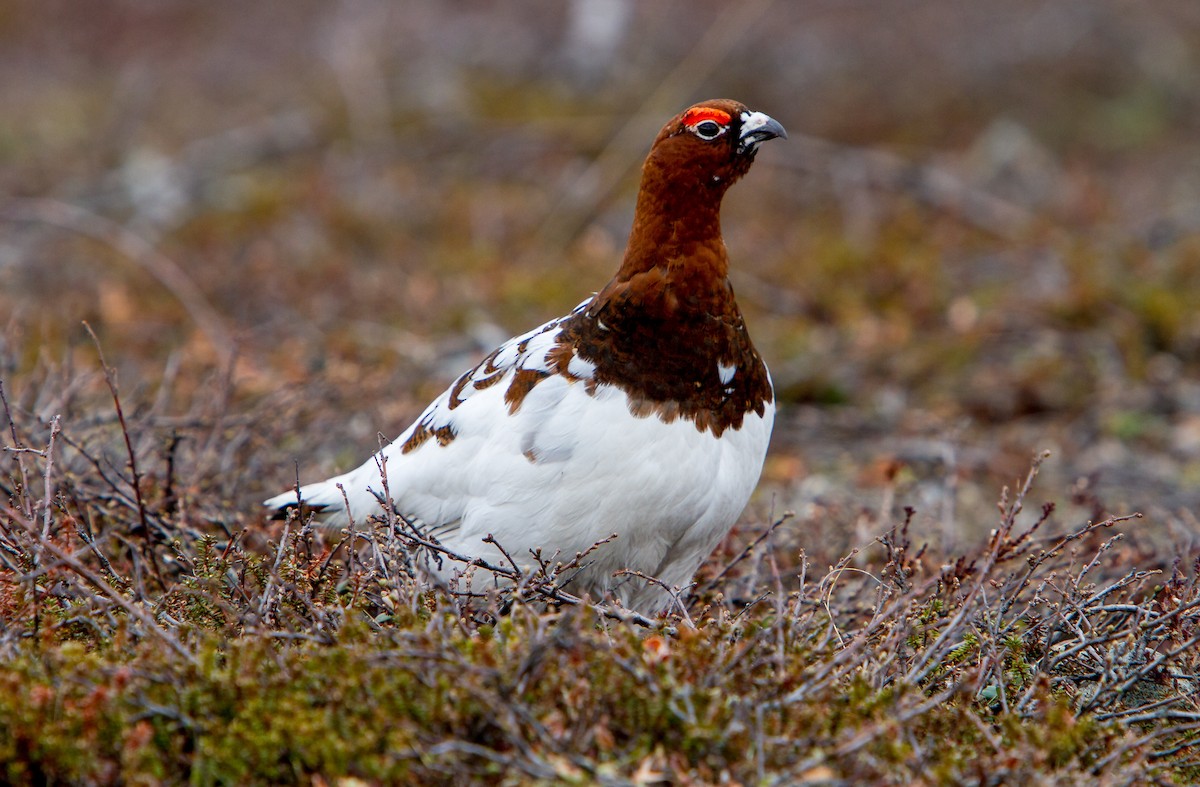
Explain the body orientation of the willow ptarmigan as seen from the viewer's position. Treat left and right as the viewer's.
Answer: facing to the right of the viewer
